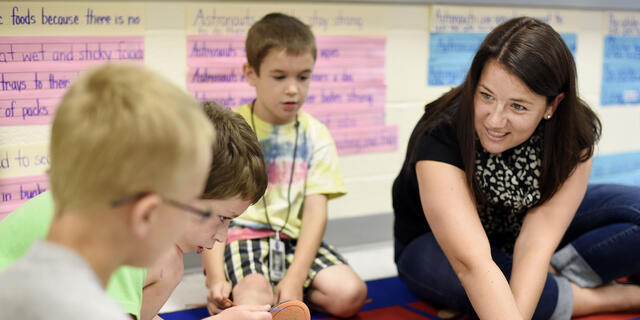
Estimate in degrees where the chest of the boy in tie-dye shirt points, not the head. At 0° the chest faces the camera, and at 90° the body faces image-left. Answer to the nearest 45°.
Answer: approximately 0°

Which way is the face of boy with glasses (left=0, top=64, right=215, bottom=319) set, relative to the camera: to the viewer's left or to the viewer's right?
to the viewer's right

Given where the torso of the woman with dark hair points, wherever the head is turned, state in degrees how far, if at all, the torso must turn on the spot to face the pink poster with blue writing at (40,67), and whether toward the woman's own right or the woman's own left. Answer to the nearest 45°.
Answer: approximately 90° to the woman's own right

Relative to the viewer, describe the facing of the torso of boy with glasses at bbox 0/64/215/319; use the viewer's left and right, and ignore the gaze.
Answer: facing away from the viewer and to the right of the viewer

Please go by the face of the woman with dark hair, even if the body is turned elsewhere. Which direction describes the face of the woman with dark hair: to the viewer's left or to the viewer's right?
to the viewer's left

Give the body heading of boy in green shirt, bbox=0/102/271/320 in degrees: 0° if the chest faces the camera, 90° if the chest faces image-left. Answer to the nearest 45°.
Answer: approximately 270°

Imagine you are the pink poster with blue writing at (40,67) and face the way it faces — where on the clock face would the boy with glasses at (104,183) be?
The boy with glasses is roughly at 12 o'clock from the pink poster with blue writing.
